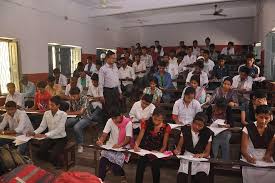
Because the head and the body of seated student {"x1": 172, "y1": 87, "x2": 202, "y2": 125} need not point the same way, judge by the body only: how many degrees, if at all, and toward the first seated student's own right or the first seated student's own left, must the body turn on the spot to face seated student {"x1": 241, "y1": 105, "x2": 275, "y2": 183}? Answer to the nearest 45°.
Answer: approximately 45° to the first seated student's own left

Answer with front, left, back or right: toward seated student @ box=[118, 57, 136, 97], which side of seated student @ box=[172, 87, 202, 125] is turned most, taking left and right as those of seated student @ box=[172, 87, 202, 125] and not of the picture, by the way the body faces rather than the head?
back

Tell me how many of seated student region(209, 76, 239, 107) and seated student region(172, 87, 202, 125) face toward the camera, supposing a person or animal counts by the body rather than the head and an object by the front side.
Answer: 2

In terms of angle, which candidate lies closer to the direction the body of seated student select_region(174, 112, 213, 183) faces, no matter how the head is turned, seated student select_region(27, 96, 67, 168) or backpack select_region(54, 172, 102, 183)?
the backpack

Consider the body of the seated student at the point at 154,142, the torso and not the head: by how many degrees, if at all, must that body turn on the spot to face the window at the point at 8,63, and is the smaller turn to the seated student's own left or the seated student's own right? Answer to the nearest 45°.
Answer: approximately 135° to the seated student's own right

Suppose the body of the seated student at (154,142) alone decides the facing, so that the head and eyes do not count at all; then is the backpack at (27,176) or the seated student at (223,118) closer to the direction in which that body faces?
the backpack

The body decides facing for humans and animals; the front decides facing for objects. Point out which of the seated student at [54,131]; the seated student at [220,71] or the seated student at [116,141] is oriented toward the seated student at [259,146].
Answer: the seated student at [220,71]

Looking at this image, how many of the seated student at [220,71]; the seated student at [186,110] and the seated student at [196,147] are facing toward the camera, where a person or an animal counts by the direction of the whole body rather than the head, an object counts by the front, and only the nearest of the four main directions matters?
3

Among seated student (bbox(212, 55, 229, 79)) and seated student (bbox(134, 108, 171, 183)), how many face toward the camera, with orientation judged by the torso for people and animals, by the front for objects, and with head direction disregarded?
2
